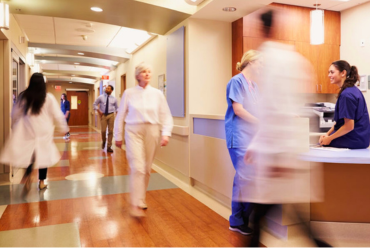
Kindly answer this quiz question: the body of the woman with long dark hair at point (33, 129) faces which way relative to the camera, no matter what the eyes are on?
away from the camera

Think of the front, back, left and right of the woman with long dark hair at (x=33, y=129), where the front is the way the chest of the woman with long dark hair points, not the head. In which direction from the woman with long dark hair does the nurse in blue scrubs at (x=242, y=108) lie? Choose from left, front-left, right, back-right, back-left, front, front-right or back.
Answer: back-right

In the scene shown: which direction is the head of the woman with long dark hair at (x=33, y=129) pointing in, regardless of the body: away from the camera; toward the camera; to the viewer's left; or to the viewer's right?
away from the camera

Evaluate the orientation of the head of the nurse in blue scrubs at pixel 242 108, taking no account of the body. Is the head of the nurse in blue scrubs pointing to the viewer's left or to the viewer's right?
to the viewer's right

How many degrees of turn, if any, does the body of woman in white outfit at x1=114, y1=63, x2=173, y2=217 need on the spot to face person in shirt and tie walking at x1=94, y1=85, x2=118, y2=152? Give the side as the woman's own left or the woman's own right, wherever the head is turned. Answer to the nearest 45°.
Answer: approximately 180°

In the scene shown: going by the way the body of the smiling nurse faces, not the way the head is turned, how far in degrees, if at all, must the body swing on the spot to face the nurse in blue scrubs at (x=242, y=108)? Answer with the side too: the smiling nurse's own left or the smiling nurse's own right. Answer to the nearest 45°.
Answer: approximately 45° to the smiling nurse's own left
